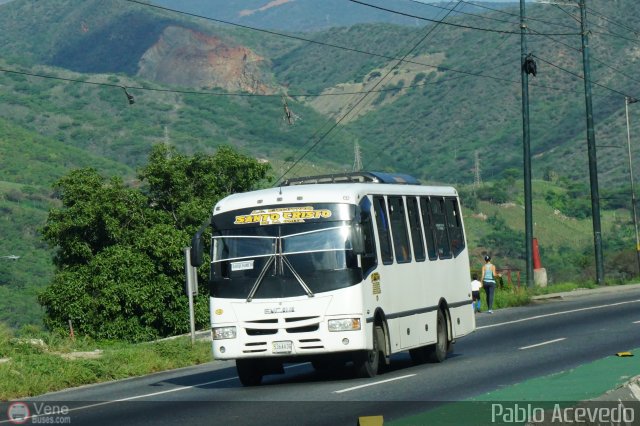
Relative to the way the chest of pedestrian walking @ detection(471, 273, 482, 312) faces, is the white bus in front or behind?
behind

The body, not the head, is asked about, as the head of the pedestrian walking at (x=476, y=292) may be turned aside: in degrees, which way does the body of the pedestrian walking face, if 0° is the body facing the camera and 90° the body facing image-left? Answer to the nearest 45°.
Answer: approximately 180°

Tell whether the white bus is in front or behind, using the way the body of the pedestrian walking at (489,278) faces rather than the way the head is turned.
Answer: behind

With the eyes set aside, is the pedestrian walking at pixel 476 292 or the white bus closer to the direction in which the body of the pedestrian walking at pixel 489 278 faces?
the pedestrian walking

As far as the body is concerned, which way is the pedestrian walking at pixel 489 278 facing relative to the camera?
away from the camera

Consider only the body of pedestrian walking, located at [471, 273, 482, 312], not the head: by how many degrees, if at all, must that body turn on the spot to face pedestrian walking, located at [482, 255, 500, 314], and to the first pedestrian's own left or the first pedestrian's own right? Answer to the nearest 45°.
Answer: approximately 135° to the first pedestrian's own right
